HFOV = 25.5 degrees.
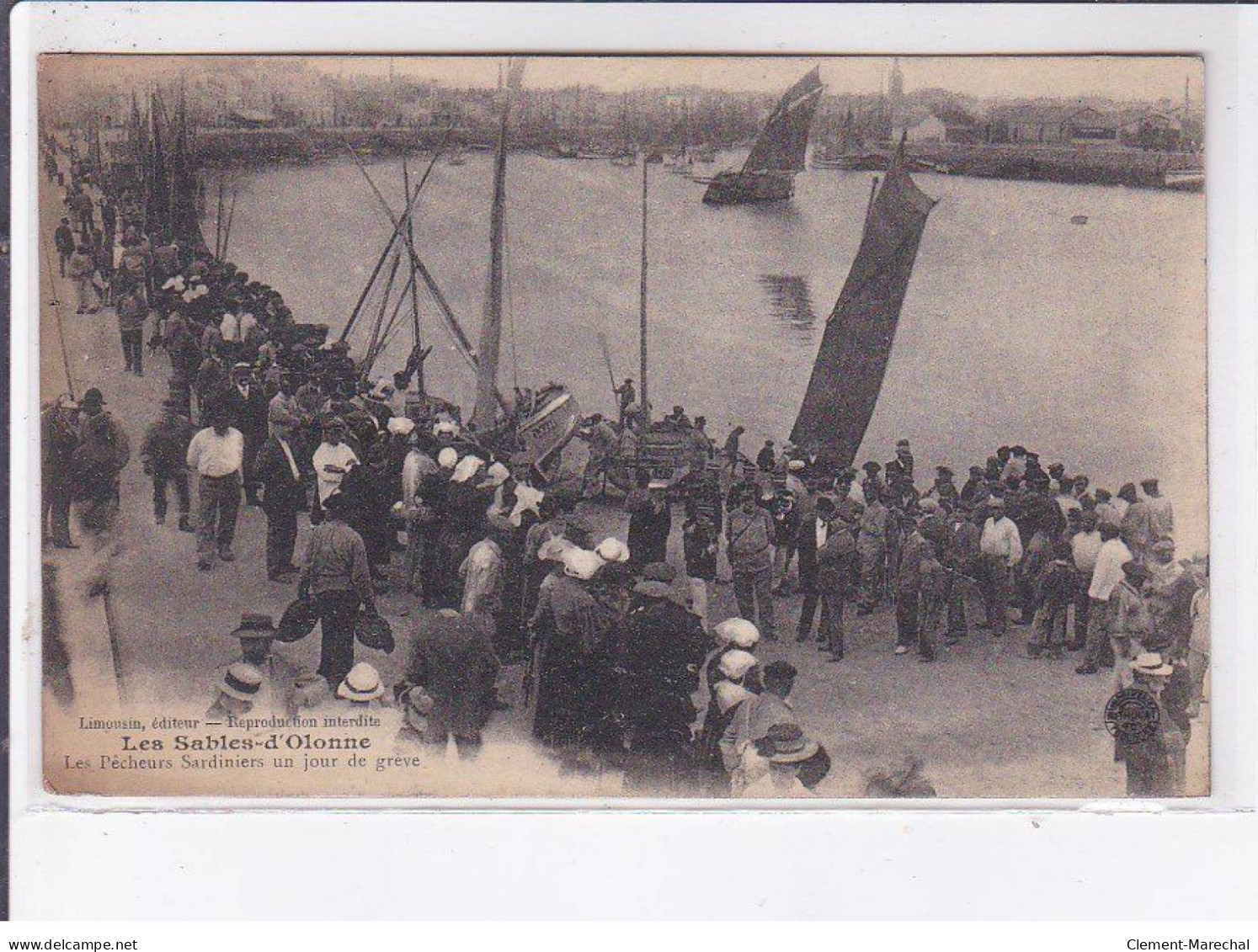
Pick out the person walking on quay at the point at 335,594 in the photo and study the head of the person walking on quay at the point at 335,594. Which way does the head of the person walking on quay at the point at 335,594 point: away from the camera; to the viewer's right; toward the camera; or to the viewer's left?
away from the camera

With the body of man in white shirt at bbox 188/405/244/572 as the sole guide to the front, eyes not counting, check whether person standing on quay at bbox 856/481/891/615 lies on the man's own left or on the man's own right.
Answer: on the man's own left

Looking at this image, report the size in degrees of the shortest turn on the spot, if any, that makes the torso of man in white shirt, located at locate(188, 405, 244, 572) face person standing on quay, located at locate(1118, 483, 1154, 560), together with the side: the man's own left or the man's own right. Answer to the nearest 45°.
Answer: approximately 90° to the man's own left
